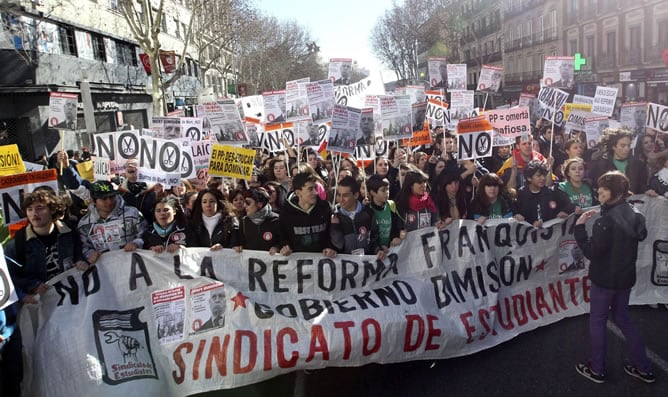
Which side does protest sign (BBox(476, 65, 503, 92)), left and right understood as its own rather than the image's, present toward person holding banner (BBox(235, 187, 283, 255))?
front

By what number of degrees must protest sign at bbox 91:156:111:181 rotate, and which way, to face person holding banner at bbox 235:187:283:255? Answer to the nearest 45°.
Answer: approximately 45° to its left

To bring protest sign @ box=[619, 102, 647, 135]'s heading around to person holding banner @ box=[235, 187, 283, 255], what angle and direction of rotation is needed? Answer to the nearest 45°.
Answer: approximately 45° to its right

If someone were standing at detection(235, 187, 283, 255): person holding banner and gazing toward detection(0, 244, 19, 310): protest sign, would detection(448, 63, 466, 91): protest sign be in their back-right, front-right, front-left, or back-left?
back-right

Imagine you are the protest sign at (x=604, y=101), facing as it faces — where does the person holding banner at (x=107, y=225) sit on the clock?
The person holding banner is roughly at 1 o'clock from the protest sign.

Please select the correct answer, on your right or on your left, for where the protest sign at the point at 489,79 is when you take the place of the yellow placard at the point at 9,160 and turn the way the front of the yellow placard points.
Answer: on your left

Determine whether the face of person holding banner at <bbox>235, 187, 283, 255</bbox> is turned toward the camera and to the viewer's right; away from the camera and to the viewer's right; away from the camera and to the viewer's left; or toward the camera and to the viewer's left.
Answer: toward the camera and to the viewer's left

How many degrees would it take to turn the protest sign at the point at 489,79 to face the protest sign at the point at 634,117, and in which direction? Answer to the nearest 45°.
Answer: approximately 45° to its left
